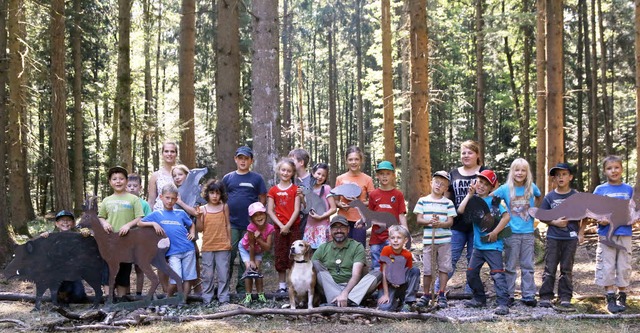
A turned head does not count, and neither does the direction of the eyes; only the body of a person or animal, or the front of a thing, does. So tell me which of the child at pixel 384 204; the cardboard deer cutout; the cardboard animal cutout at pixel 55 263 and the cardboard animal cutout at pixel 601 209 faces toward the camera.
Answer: the child

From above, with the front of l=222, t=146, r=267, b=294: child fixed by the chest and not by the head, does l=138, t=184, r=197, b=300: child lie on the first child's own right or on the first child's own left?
on the first child's own right

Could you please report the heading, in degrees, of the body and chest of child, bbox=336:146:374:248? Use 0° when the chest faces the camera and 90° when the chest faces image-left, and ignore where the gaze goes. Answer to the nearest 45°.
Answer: approximately 0°

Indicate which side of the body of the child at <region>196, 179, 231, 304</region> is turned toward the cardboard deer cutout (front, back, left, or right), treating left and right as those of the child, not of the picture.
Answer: right

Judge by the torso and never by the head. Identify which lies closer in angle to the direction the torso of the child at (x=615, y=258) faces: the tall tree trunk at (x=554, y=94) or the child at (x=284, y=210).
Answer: the child

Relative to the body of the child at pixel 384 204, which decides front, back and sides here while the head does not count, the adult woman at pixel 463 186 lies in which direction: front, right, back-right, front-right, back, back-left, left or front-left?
left

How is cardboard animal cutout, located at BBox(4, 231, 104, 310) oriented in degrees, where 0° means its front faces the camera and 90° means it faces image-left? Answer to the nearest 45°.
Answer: approximately 90°

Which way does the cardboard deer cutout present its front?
to the viewer's left

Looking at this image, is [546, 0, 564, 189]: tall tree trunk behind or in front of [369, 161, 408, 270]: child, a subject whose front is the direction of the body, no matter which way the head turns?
behind

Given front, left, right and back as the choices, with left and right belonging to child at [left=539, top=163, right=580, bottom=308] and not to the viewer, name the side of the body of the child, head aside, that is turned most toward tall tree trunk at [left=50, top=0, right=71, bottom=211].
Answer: right

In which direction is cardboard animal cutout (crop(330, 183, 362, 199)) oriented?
to the viewer's left

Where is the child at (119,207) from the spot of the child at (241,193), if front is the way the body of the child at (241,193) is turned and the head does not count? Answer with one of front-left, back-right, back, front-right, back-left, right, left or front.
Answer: right
